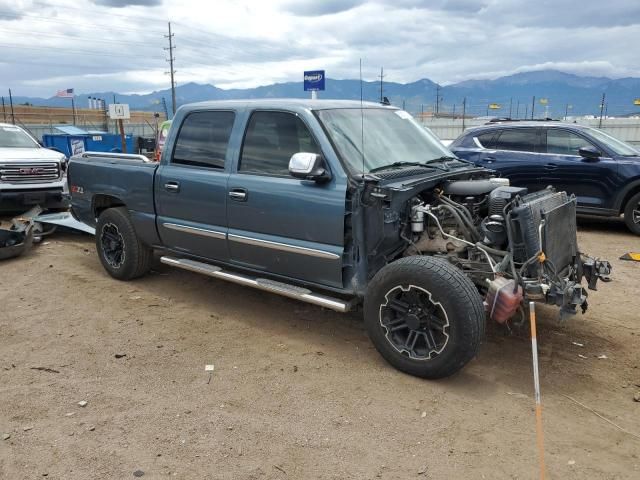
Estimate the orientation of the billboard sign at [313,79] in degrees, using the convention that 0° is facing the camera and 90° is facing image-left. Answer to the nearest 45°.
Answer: approximately 0°

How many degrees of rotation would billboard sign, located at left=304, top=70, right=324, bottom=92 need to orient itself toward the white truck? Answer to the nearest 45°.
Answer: approximately 45° to its right

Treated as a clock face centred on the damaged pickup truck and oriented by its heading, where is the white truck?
The white truck is roughly at 6 o'clock from the damaged pickup truck.

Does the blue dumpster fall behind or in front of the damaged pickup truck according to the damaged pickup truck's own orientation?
behind

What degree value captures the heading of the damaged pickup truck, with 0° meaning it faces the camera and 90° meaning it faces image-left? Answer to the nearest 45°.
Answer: approximately 315°

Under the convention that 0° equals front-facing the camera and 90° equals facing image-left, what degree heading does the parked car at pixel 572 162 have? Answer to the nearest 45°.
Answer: approximately 315°

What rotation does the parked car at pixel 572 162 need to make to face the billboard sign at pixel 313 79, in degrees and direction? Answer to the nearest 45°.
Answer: approximately 180°

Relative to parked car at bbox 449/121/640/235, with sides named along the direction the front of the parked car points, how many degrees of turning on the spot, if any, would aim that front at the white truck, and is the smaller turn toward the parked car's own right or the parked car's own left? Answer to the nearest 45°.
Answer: approximately 135° to the parked car's own right

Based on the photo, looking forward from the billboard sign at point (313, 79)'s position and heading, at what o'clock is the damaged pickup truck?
The damaged pickup truck is roughly at 12 o'clock from the billboard sign.
